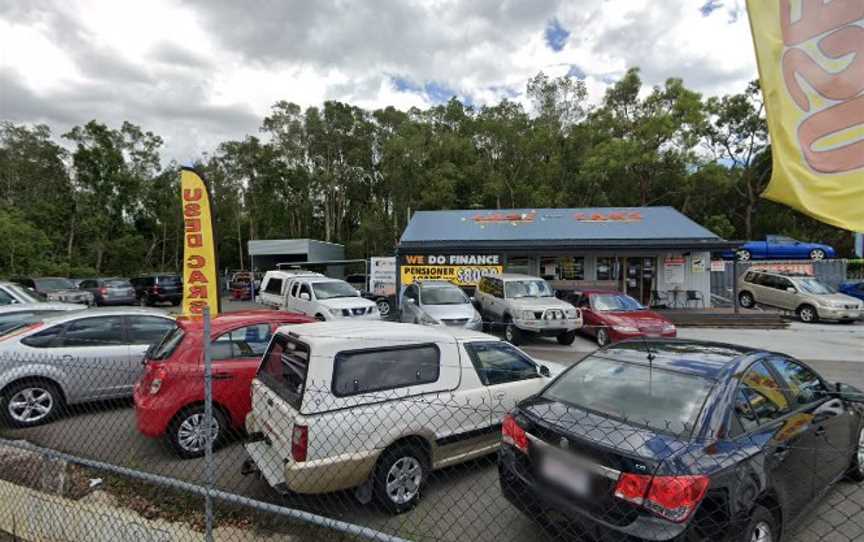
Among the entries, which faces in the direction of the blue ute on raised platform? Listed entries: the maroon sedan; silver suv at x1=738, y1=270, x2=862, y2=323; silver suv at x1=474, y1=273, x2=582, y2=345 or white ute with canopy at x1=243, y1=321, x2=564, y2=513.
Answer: the white ute with canopy

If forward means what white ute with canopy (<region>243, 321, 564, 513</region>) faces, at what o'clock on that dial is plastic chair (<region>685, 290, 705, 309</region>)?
The plastic chair is roughly at 12 o'clock from the white ute with canopy.

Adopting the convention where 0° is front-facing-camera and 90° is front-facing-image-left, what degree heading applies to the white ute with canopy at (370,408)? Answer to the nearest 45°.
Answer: approximately 225°

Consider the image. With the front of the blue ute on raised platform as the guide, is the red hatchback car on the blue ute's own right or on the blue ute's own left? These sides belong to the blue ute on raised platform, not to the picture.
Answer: on the blue ute's own right

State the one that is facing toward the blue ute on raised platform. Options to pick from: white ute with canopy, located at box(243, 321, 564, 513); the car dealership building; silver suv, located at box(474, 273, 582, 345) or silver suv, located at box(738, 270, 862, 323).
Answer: the white ute with canopy

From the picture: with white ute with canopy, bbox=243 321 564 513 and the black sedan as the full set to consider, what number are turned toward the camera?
0

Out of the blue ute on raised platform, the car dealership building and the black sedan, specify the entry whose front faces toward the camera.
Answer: the car dealership building

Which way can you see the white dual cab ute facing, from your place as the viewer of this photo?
facing the viewer and to the right of the viewer

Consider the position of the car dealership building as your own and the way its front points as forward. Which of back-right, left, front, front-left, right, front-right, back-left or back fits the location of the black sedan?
front

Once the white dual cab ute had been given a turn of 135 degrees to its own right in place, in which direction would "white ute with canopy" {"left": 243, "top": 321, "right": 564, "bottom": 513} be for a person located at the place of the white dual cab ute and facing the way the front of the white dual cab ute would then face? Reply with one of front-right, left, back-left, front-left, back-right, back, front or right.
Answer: left

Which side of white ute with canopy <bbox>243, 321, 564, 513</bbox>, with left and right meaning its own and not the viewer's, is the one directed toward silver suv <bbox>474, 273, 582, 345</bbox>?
front

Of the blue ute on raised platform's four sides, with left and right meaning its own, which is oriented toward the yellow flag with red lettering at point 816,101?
right

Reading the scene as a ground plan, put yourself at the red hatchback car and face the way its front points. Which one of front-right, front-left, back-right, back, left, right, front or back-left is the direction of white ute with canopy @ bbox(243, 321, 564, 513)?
right

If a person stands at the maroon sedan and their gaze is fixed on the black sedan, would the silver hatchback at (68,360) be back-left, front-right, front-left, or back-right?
front-right

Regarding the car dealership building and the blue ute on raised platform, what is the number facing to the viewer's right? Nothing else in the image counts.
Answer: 1

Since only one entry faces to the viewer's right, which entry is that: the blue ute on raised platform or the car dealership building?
the blue ute on raised platform

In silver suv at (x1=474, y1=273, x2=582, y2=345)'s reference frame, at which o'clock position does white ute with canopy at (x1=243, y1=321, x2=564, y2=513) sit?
The white ute with canopy is roughly at 2 o'clock from the silver suv.

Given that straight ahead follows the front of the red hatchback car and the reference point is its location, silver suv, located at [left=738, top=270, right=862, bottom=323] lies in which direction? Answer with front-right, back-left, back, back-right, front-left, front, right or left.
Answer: front-right

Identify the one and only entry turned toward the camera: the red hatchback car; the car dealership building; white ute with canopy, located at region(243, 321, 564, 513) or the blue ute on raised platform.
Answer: the car dealership building
